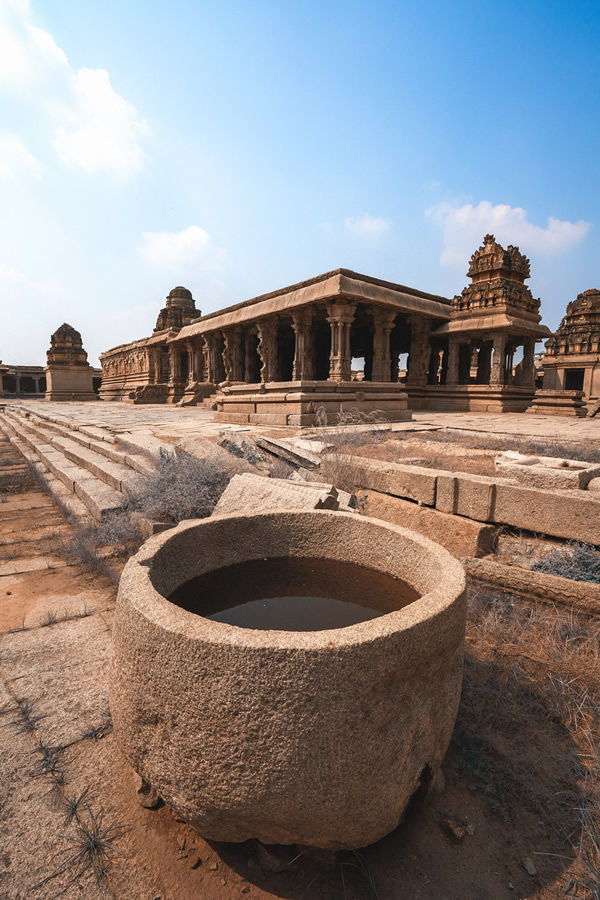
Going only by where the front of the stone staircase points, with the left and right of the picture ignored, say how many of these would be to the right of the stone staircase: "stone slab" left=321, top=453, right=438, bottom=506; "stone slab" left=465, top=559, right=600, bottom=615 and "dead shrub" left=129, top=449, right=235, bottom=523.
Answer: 0

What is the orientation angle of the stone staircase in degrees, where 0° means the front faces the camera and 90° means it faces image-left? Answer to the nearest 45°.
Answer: approximately 45°

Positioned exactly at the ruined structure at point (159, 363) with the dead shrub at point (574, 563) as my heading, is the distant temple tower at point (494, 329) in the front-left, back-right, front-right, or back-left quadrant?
front-left

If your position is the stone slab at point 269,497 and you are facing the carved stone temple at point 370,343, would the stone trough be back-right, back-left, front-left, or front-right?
back-right

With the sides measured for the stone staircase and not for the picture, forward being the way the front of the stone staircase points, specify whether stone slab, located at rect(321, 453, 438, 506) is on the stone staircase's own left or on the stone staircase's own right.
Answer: on the stone staircase's own left

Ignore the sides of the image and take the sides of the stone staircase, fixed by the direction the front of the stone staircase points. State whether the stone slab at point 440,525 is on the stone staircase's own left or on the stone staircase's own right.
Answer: on the stone staircase's own left

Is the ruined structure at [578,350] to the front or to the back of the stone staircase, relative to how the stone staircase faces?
to the back

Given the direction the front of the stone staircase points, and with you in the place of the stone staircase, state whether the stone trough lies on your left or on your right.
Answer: on your left

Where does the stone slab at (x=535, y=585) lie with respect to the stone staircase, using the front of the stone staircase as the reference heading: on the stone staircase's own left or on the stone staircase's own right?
on the stone staircase's own left
